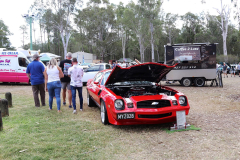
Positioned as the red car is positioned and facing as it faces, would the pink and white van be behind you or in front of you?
behind

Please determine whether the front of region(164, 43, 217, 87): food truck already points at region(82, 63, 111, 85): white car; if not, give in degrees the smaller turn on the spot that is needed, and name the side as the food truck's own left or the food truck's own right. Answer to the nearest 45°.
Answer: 0° — it already faces it

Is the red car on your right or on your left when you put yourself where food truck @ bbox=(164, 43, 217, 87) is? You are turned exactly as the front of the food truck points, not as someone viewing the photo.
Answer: on your left

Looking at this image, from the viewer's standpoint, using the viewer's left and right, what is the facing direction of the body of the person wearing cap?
facing away from the viewer

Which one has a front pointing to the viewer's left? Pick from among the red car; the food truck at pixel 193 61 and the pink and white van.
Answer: the food truck

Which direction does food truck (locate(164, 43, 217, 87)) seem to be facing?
to the viewer's left

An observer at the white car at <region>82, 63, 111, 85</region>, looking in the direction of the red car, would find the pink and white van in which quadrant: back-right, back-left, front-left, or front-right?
back-right

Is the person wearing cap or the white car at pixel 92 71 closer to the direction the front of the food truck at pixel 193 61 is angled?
the white car

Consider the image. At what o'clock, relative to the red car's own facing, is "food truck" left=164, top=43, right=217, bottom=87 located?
The food truck is roughly at 8 o'clock from the red car.
